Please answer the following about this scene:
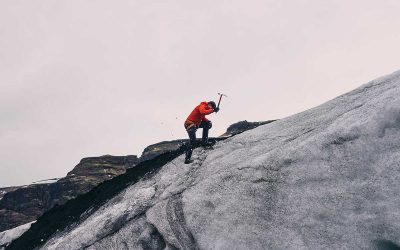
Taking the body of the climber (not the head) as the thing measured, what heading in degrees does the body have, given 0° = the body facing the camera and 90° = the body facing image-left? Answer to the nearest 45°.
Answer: approximately 270°
